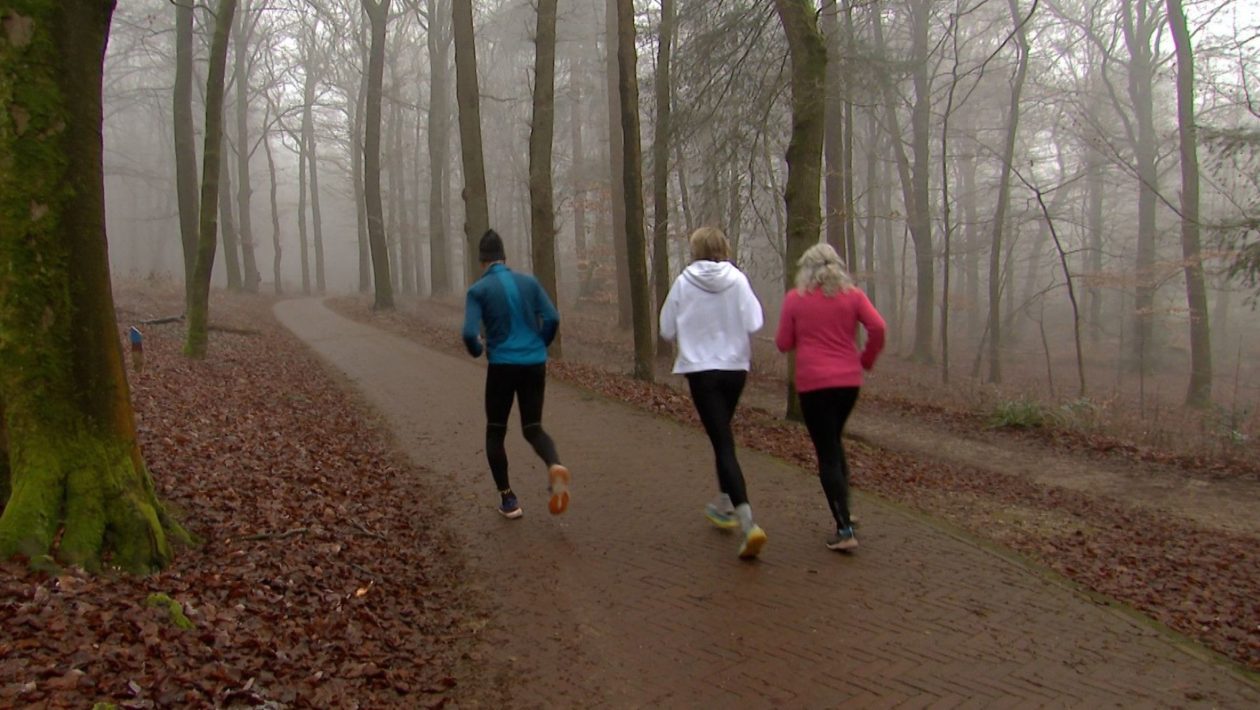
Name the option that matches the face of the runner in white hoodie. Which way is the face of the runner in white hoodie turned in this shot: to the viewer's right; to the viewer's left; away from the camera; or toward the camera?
away from the camera

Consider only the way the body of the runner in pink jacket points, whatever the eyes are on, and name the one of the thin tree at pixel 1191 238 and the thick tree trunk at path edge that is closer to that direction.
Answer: the thin tree

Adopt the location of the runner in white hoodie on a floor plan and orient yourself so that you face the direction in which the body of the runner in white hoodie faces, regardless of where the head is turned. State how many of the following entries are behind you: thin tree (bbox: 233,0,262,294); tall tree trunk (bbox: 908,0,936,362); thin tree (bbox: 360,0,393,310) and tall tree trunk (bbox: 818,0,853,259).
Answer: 0

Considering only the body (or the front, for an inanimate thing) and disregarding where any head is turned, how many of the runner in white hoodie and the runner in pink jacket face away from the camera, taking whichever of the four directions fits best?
2

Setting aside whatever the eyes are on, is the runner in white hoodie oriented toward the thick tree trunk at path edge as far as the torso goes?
no

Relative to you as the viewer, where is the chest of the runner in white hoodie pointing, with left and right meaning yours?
facing away from the viewer

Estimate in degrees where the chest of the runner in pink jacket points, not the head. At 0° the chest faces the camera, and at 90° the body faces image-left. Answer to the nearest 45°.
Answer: approximately 180°

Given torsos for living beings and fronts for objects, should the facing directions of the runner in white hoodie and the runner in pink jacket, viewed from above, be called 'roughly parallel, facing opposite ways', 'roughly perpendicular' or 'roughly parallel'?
roughly parallel

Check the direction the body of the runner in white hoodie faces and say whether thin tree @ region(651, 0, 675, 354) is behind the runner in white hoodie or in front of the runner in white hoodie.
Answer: in front

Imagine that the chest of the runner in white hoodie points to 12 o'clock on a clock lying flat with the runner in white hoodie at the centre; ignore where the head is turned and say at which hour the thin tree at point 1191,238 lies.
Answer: The thin tree is roughly at 1 o'clock from the runner in white hoodie.

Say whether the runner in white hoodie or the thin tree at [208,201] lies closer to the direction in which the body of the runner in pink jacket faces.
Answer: the thin tree

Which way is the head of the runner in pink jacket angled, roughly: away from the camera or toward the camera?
away from the camera

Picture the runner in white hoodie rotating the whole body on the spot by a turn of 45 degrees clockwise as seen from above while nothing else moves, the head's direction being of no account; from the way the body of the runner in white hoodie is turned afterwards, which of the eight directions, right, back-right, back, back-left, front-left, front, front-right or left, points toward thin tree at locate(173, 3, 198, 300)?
left

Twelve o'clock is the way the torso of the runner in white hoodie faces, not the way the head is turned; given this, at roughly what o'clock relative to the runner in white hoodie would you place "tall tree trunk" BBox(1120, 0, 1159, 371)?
The tall tree trunk is roughly at 1 o'clock from the runner in white hoodie.

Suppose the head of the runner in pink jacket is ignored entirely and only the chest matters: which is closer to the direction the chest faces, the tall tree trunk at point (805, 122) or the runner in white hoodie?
the tall tree trunk
